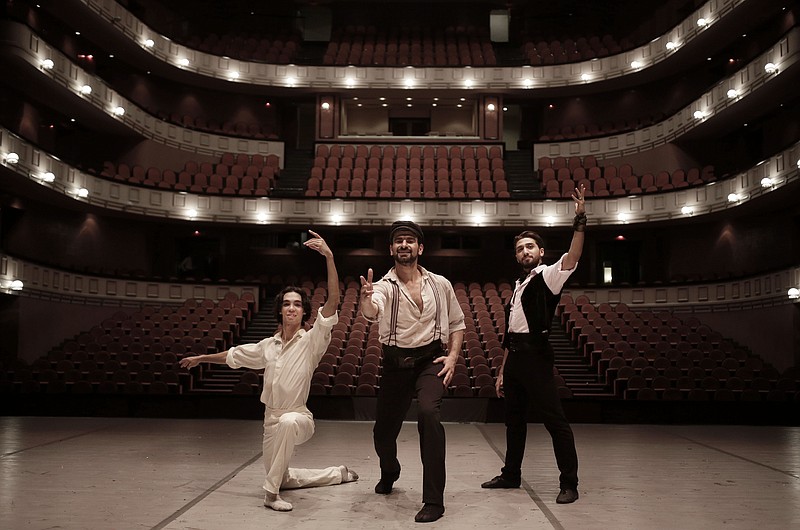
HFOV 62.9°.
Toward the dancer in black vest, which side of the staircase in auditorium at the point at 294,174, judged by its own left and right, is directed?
front

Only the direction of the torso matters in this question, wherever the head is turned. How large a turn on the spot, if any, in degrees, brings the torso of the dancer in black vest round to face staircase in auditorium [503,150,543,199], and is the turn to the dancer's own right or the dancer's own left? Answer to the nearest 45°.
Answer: approximately 135° to the dancer's own right

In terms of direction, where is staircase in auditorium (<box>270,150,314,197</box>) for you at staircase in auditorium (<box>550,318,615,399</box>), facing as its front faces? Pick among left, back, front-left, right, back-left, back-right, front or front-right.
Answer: back-right

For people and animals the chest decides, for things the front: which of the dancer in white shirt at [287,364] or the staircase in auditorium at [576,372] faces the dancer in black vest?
the staircase in auditorium

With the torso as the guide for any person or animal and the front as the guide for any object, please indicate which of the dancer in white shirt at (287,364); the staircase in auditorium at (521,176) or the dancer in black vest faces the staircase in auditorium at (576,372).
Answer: the staircase in auditorium at (521,176)

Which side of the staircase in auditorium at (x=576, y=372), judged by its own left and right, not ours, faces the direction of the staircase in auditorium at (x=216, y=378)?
right

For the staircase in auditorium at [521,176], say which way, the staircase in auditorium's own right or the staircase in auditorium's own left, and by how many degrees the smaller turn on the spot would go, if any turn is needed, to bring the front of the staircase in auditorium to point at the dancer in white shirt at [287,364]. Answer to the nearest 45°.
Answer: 0° — it already faces them

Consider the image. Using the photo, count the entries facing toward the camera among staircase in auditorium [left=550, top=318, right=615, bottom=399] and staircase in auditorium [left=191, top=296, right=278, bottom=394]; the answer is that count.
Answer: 2

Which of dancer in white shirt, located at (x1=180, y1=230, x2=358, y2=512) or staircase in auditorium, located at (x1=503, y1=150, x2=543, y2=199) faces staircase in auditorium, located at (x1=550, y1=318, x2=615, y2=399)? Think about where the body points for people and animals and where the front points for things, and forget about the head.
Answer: staircase in auditorium, located at (x1=503, y1=150, x2=543, y2=199)

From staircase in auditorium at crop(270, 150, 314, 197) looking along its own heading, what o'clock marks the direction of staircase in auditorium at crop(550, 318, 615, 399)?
staircase in auditorium at crop(550, 318, 615, 399) is roughly at 11 o'clock from staircase in auditorium at crop(270, 150, 314, 197).
